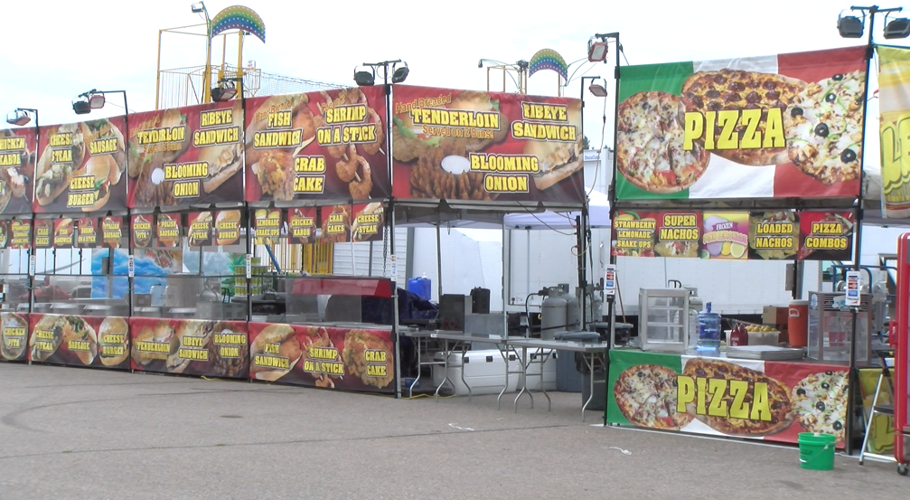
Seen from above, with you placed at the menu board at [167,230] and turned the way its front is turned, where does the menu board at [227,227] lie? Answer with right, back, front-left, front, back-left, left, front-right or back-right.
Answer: front-left

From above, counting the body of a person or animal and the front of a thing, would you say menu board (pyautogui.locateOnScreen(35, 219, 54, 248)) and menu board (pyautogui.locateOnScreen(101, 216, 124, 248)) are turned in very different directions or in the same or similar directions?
same or similar directions

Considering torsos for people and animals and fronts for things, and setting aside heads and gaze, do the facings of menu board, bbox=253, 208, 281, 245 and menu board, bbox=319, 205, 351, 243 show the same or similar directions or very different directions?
same or similar directions

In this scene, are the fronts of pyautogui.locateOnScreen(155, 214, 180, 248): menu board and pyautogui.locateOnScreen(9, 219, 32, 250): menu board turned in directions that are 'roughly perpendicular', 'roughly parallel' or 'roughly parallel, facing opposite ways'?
roughly parallel

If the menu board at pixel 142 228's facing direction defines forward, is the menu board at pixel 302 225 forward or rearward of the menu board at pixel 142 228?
forward

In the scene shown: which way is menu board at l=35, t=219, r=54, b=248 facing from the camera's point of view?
toward the camera

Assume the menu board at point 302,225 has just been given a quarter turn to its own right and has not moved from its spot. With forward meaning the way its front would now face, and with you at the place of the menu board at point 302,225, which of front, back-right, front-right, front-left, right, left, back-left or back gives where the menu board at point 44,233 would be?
front-right

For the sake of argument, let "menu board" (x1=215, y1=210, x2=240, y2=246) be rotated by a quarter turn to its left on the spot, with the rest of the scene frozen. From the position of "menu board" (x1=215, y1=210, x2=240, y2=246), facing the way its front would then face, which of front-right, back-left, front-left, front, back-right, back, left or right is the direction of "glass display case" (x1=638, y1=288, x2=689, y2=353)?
front-right

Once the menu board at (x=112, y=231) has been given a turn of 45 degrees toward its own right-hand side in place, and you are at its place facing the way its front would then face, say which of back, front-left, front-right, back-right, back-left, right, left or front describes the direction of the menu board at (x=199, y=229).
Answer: left

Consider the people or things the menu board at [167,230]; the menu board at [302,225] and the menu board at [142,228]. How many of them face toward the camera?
3

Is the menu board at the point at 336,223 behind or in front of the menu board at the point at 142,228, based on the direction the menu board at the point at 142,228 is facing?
in front

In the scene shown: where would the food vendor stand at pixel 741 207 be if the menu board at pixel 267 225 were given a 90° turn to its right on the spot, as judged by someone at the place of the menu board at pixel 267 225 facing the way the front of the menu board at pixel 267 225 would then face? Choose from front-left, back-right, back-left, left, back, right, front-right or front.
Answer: back-left

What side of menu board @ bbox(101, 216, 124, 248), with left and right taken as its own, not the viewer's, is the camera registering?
front

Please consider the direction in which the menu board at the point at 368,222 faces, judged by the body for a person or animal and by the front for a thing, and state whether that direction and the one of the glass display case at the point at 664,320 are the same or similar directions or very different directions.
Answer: same or similar directions

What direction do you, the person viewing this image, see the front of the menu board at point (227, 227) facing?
facing the viewer
